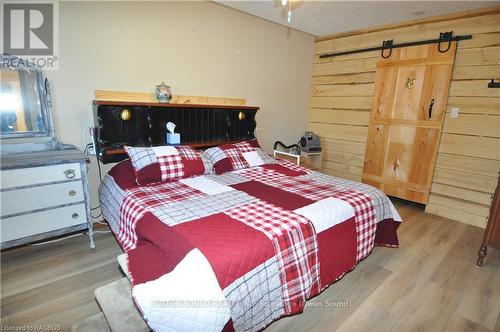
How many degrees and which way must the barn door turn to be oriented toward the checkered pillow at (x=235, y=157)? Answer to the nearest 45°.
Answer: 0° — it already faces it

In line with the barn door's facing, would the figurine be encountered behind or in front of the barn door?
in front

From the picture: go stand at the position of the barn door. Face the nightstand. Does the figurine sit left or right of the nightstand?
left

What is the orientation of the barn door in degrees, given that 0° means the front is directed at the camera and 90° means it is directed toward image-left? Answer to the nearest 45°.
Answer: approximately 45°

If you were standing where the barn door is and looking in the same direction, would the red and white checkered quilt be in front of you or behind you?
in front

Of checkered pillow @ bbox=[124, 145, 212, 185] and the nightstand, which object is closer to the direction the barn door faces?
the checkered pillow

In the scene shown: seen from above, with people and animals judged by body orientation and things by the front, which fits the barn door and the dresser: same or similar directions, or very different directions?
very different directions

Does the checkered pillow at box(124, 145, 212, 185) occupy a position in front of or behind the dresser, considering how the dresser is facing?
in front

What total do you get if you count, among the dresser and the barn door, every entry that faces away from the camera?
0

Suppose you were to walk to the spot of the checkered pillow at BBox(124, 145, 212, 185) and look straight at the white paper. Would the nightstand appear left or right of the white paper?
right

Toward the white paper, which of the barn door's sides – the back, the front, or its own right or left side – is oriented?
front

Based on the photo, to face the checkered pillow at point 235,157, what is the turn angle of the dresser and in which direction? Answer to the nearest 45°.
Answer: approximately 45° to its left
